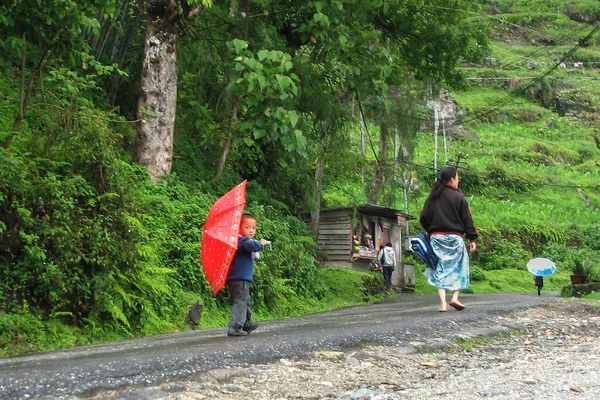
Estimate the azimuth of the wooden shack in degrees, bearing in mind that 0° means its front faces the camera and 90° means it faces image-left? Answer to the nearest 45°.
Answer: approximately 315°

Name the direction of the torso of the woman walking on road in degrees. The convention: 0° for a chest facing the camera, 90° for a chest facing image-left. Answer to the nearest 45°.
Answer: approximately 225°

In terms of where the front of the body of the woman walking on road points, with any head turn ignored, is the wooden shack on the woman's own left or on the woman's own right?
on the woman's own left

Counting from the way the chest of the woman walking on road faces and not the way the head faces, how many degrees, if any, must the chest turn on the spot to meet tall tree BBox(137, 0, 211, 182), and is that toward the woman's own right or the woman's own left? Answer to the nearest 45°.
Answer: approximately 90° to the woman's own left
